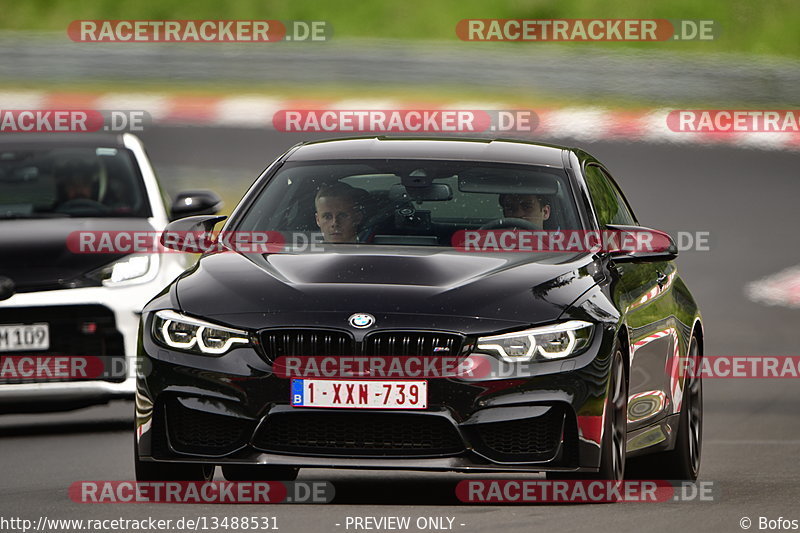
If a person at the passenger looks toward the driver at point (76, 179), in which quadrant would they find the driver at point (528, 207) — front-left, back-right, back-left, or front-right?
back-right

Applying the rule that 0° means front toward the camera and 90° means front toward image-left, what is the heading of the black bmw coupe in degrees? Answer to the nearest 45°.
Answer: approximately 0°

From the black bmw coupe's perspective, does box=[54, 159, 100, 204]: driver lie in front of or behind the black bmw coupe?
behind
